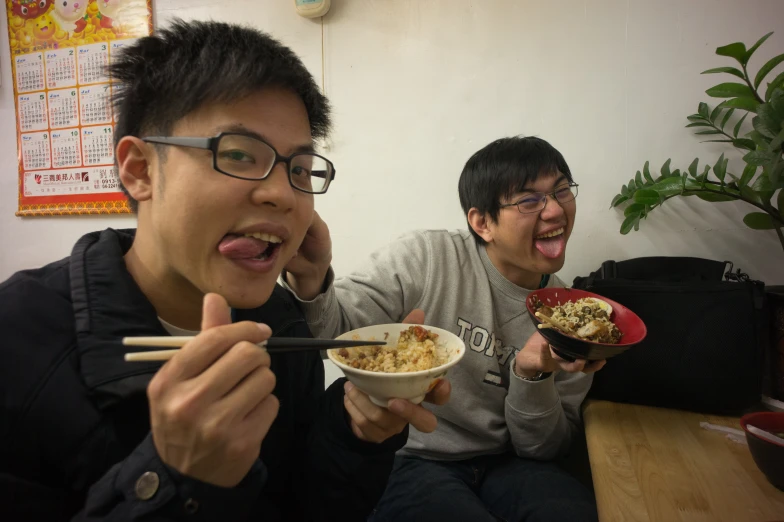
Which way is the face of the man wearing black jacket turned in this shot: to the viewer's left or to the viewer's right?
to the viewer's right

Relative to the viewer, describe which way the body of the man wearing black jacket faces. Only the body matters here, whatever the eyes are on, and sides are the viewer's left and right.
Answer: facing the viewer and to the right of the viewer

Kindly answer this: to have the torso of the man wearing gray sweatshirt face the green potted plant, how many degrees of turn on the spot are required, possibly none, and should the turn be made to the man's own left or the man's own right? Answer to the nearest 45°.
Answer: approximately 45° to the man's own left

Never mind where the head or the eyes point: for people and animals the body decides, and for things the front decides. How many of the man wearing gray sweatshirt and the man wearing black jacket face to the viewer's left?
0

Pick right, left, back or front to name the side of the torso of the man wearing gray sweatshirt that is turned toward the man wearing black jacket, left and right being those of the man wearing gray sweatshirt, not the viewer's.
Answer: right

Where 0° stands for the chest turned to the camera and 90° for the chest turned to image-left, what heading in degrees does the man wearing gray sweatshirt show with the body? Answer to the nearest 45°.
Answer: approximately 315°
